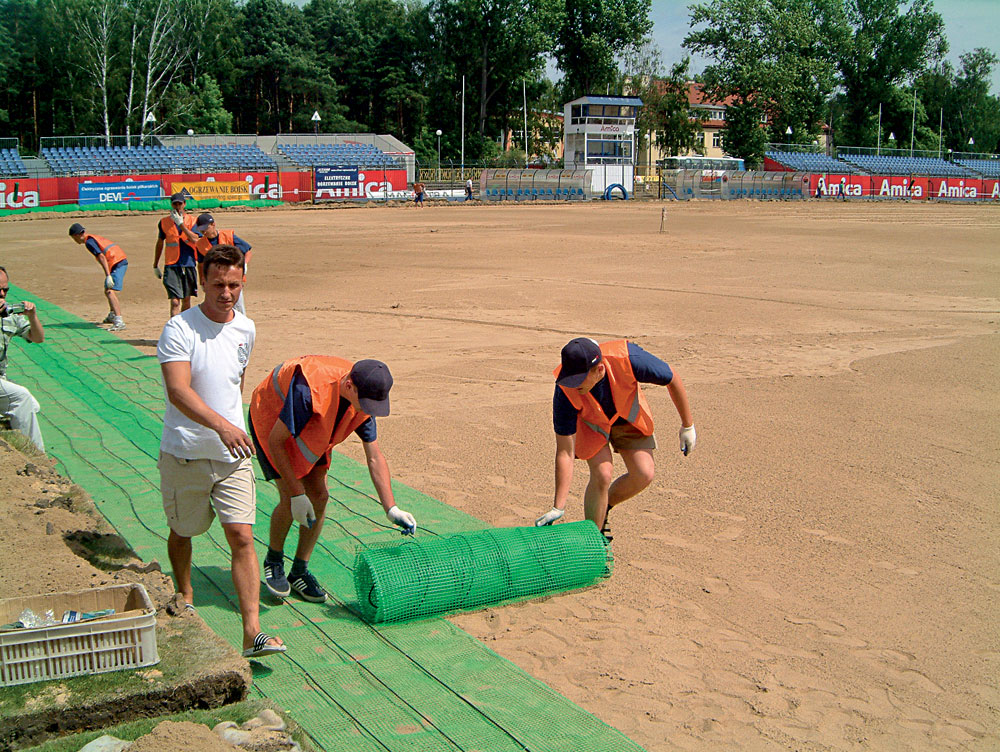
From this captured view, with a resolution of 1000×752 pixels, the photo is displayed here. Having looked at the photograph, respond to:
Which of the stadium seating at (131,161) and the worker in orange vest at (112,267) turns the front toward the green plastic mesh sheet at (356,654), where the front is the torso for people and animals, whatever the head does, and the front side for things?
the stadium seating

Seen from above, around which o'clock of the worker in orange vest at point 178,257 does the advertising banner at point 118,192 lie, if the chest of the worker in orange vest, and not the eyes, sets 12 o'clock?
The advertising banner is roughly at 6 o'clock from the worker in orange vest.

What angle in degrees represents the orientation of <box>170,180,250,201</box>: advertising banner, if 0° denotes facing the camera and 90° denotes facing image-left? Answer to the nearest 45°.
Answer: approximately 0°

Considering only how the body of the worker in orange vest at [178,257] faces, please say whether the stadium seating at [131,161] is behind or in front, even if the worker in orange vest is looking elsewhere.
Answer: behind

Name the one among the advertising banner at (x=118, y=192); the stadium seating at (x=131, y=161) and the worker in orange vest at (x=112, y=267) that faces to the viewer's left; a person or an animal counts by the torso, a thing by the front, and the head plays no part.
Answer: the worker in orange vest

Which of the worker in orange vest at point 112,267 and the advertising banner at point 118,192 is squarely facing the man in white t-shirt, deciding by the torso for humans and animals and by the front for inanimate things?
the advertising banner

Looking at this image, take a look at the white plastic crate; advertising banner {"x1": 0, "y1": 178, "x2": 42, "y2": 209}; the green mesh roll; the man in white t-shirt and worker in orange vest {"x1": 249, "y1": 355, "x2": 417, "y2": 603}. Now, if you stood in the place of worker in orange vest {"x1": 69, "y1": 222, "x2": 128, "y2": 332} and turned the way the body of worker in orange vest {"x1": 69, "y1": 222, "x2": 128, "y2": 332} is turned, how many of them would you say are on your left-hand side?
4

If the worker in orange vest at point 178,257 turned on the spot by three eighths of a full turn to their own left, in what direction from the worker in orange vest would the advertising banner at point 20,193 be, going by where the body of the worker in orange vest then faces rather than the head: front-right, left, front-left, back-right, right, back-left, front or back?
front-left

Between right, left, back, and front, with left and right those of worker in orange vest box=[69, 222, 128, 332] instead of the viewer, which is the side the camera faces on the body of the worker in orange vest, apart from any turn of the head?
left

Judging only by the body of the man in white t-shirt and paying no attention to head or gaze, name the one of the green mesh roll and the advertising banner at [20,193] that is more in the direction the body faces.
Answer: the green mesh roll

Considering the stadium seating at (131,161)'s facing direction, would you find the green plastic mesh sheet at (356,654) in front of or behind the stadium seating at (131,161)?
in front

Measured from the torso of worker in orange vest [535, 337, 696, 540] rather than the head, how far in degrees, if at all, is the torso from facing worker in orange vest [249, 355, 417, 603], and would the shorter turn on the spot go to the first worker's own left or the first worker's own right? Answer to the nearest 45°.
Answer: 0° — they already face them

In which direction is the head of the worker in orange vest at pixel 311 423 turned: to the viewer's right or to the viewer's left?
to the viewer's right
